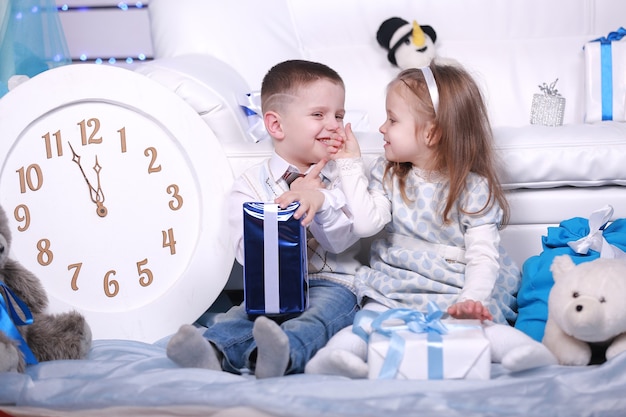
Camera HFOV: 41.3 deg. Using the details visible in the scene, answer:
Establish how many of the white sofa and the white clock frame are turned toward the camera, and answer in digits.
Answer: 2

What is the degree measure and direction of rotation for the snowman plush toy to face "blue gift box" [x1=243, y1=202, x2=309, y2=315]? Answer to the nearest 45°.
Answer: approximately 45° to its right

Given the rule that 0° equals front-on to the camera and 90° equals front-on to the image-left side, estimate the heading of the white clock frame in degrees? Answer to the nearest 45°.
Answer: approximately 0°

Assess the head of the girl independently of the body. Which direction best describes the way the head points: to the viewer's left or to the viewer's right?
to the viewer's left

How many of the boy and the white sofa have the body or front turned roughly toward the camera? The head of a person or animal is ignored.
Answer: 2

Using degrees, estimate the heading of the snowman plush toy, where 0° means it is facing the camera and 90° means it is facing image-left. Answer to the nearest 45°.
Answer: approximately 315°
